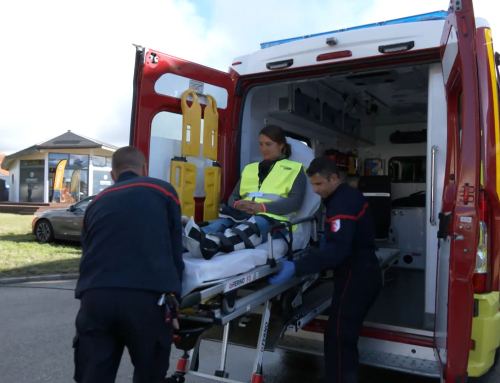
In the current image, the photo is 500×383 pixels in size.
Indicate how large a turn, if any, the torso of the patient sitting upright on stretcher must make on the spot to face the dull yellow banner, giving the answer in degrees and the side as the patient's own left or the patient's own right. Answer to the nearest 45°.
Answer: approximately 90° to the patient's own right

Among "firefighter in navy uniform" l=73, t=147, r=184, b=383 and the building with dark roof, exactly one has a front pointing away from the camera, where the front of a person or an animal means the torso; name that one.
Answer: the firefighter in navy uniform

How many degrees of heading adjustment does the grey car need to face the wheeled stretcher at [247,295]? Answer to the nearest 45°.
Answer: approximately 90° to its left

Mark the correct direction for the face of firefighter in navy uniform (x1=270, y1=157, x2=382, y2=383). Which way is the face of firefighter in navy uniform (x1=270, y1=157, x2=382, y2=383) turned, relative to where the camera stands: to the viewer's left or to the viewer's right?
to the viewer's left

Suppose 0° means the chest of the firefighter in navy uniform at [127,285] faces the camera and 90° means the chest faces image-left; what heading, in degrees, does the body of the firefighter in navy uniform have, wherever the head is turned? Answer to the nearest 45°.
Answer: approximately 180°

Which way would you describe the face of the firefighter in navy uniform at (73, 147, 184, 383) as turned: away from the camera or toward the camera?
away from the camera

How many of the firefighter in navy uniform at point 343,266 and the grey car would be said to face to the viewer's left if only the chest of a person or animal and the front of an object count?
2

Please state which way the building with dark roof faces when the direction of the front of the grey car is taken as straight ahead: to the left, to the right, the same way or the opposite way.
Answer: to the left

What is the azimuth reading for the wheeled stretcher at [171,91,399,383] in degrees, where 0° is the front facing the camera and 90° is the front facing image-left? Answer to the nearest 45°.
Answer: approximately 45°

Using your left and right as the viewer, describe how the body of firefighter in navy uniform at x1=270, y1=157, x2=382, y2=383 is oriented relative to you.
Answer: facing to the left of the viewer

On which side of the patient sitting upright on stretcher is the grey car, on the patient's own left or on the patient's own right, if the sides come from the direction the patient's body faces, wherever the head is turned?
on the patient's own right

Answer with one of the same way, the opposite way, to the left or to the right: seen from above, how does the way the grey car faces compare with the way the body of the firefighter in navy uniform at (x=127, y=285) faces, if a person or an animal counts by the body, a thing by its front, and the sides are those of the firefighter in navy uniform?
to the left

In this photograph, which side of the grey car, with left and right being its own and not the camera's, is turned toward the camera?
left
